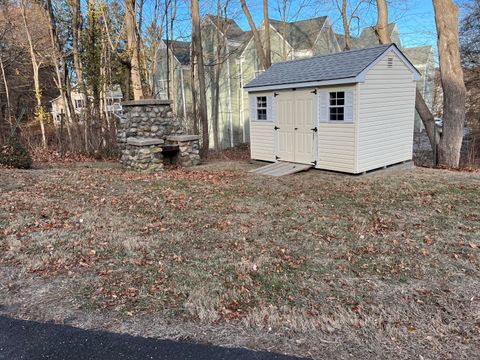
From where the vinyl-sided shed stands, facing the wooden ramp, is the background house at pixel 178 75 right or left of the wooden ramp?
right

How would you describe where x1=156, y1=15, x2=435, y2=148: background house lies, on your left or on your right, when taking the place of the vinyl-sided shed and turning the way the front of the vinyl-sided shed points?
on your right

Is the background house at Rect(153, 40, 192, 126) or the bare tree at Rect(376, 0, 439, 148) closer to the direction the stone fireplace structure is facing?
the bare tree

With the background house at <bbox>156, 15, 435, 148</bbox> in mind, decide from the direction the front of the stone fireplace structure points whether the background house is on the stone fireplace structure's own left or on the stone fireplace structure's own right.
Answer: on the stone fireplace structure's own left

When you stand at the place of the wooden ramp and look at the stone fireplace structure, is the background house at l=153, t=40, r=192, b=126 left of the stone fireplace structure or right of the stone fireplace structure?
right

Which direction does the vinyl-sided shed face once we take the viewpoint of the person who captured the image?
facing the viewer and to the left of the viewer

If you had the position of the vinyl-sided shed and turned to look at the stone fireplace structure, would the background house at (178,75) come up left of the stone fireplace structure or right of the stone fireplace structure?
right

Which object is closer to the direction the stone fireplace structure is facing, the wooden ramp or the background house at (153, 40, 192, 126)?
the wooden ramp

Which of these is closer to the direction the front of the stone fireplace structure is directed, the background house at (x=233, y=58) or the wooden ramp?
the wooden ramp

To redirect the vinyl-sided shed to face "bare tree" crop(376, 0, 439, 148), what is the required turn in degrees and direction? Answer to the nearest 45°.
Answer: approximately 180°

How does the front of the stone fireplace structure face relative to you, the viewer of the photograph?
facing the viewer and to the right of the viewer

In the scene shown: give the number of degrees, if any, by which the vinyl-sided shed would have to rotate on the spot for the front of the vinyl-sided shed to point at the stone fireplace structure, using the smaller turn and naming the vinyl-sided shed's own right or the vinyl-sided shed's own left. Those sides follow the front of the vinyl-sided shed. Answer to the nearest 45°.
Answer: approximately 45° to the vinyl-sided shed's own right

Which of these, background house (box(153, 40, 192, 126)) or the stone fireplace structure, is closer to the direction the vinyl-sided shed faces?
the stone fireplace structure

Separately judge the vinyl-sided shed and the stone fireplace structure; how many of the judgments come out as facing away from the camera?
0
